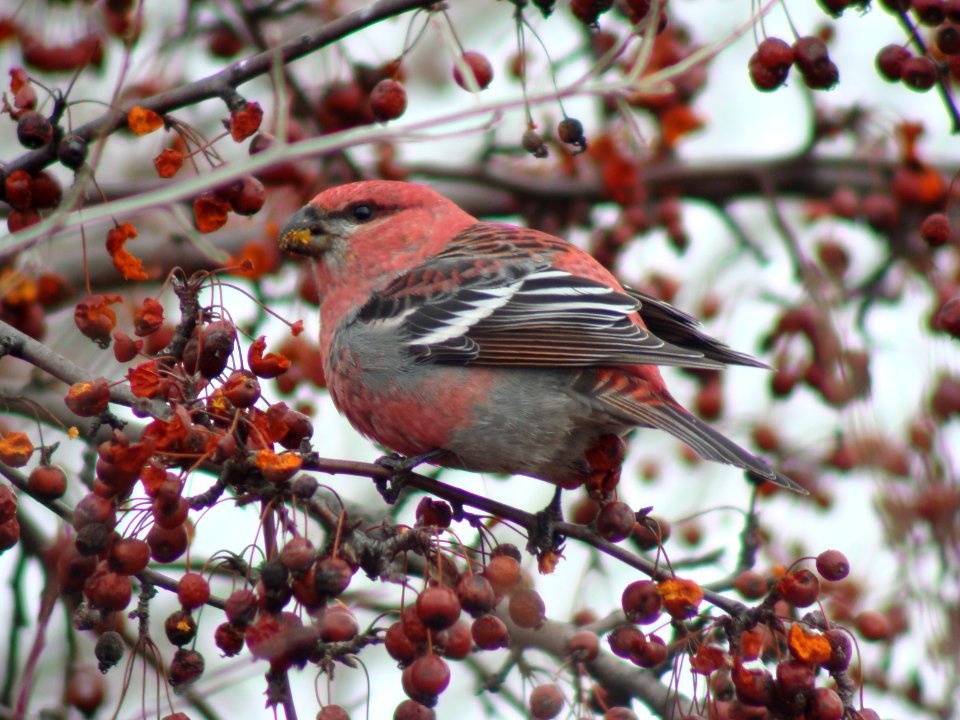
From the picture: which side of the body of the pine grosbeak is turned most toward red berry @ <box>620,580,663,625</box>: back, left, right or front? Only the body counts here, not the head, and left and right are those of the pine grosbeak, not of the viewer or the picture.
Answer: back

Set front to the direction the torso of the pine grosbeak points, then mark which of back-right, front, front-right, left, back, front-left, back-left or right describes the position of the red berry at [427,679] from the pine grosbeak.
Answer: left

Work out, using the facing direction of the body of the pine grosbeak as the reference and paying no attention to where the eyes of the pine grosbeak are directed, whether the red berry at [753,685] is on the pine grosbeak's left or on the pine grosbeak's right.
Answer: on the pine grosbeak's left

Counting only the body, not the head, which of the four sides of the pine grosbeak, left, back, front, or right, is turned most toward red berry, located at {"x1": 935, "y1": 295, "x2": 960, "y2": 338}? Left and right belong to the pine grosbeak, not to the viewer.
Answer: back

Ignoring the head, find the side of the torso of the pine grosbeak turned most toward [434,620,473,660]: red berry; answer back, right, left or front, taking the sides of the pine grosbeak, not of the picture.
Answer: left

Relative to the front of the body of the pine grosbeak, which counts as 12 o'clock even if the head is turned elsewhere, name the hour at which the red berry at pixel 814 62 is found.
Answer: The red berry is roughly at 7 o'clock from the pine grosbeak.

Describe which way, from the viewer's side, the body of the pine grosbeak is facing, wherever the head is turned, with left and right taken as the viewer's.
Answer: facing to the left of the viewer

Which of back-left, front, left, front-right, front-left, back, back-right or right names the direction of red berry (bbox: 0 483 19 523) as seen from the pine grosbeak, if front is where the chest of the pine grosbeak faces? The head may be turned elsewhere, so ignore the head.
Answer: front-left

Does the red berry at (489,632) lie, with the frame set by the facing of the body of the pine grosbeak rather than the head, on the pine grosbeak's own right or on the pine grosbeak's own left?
on the pine grosbeak's own left

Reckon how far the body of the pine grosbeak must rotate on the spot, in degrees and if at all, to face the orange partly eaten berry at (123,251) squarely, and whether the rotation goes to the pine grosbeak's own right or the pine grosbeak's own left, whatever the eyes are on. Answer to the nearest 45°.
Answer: approximately 45° to the pine grosbeak's own left

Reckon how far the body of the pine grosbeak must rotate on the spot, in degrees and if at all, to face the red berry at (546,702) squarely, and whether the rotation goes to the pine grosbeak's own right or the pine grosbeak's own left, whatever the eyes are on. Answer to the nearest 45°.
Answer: approximately 90° to the pine grosbeak's own left
